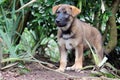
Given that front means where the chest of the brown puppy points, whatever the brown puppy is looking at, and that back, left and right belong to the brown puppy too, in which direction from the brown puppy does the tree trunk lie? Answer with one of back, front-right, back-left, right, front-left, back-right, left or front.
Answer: back

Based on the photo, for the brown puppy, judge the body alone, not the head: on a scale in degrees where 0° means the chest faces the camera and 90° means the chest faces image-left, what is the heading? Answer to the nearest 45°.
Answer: approximately 45°
